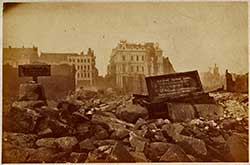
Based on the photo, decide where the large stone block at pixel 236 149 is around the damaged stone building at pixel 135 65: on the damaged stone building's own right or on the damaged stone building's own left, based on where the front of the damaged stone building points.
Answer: on the damaged stone building's own left

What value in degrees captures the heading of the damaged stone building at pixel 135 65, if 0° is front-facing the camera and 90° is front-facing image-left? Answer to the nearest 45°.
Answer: approximately 0°
